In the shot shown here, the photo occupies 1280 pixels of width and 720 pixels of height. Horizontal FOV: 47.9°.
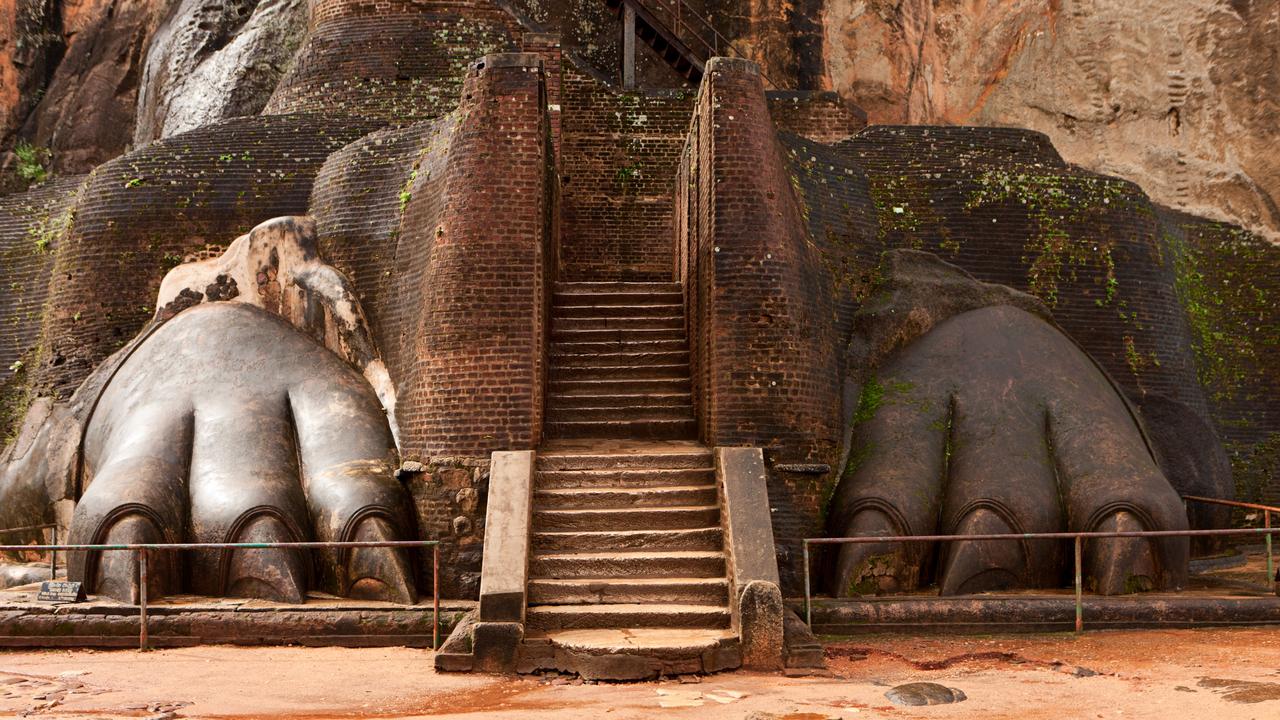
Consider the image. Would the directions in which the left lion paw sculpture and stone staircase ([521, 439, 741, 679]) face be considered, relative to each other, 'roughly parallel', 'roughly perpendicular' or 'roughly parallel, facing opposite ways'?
roughly parallel

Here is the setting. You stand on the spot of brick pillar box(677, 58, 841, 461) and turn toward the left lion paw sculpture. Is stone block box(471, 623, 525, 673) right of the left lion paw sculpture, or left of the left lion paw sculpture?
left

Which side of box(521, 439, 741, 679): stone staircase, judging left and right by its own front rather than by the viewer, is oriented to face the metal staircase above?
back

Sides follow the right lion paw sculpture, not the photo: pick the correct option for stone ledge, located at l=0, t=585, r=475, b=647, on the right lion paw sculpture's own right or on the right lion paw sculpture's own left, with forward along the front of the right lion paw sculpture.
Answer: on the right lion paw sculpture's own right

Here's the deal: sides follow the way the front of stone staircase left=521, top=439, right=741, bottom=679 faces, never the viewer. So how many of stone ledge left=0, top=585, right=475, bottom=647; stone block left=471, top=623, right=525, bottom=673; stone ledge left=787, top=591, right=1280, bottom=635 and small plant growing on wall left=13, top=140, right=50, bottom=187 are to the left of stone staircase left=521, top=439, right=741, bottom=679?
1

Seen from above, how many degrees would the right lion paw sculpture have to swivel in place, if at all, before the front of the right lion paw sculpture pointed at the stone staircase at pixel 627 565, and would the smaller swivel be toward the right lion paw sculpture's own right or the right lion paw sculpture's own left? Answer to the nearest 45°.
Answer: approximately 45° to the right lion paw sculpture's own right

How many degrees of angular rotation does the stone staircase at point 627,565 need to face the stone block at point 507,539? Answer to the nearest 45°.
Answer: approximately 90° to its right

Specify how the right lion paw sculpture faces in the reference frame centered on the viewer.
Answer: facing the viewer

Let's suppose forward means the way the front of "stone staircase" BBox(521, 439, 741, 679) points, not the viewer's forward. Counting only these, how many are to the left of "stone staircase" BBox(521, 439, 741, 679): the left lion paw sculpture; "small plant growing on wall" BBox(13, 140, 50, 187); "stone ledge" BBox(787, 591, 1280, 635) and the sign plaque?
1

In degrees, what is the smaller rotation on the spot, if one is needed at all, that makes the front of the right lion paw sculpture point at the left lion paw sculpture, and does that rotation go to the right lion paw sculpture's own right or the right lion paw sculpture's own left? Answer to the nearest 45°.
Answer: approximately 90° to the right lion paw sculpture's own right

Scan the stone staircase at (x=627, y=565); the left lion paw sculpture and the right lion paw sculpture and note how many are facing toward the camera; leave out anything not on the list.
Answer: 3

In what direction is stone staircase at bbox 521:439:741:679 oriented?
toward the camera

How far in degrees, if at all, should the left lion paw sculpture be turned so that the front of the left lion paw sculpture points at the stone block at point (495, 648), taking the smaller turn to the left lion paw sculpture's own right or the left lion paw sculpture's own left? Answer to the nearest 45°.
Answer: approximately 45° to the left lion paw sculpture's own left

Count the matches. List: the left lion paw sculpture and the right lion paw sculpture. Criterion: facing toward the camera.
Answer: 2
